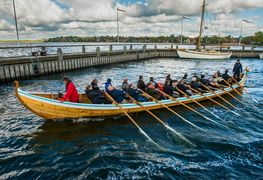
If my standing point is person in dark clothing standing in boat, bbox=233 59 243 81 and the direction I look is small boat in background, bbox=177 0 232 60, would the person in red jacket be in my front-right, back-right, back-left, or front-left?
back-left

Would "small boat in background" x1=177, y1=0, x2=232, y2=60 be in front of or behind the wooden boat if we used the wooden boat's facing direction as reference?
behind
